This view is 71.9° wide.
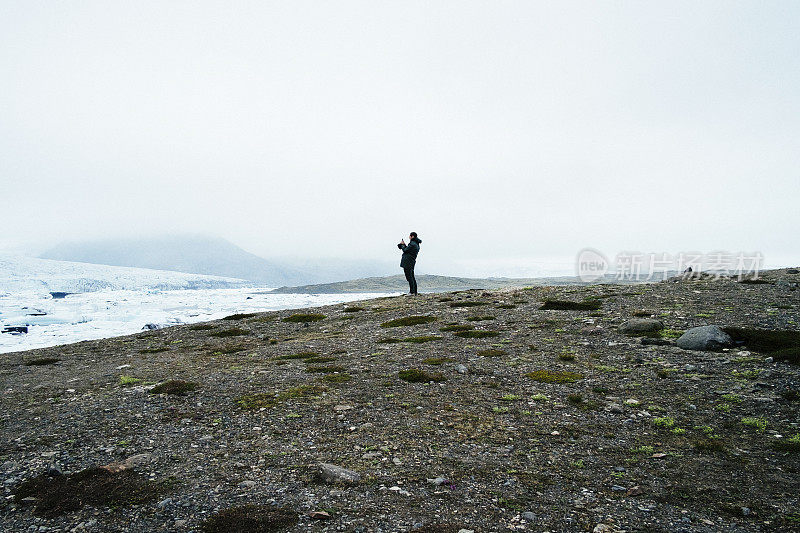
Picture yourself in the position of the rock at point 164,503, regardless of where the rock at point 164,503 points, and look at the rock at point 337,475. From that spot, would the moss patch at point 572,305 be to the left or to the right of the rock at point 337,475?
left

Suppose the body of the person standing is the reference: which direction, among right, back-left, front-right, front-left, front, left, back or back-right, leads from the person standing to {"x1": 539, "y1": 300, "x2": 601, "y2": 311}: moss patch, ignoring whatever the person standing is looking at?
back-left

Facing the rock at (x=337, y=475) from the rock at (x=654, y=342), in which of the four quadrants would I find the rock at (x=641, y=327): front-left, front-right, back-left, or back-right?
back-right

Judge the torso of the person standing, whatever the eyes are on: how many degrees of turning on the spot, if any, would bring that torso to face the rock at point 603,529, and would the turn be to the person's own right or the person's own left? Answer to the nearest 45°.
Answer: approximately 90° to the person's own left

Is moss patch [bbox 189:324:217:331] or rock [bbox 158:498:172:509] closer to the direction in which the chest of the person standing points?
the moss patch

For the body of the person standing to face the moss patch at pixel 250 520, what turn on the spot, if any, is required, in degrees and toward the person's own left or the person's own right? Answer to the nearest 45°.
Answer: approximately 90° to the person's own left

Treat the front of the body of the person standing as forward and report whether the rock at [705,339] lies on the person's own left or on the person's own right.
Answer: on the person's own left

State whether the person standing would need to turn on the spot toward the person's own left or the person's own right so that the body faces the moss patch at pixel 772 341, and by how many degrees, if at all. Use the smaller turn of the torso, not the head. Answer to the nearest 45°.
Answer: approximately 135° to the person's own left

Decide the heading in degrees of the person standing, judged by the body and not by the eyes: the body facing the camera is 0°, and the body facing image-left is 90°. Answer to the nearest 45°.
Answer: approximately 90°

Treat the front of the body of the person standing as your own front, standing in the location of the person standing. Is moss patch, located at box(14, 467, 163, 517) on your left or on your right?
on your left

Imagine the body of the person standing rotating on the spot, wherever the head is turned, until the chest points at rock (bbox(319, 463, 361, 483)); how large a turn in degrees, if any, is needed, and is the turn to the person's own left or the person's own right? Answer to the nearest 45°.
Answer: approximately 90° to the person's own left

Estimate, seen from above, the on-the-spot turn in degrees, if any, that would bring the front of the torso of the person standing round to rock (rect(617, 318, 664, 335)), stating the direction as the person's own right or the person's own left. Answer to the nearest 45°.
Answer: approximately 135° to the person's own left
